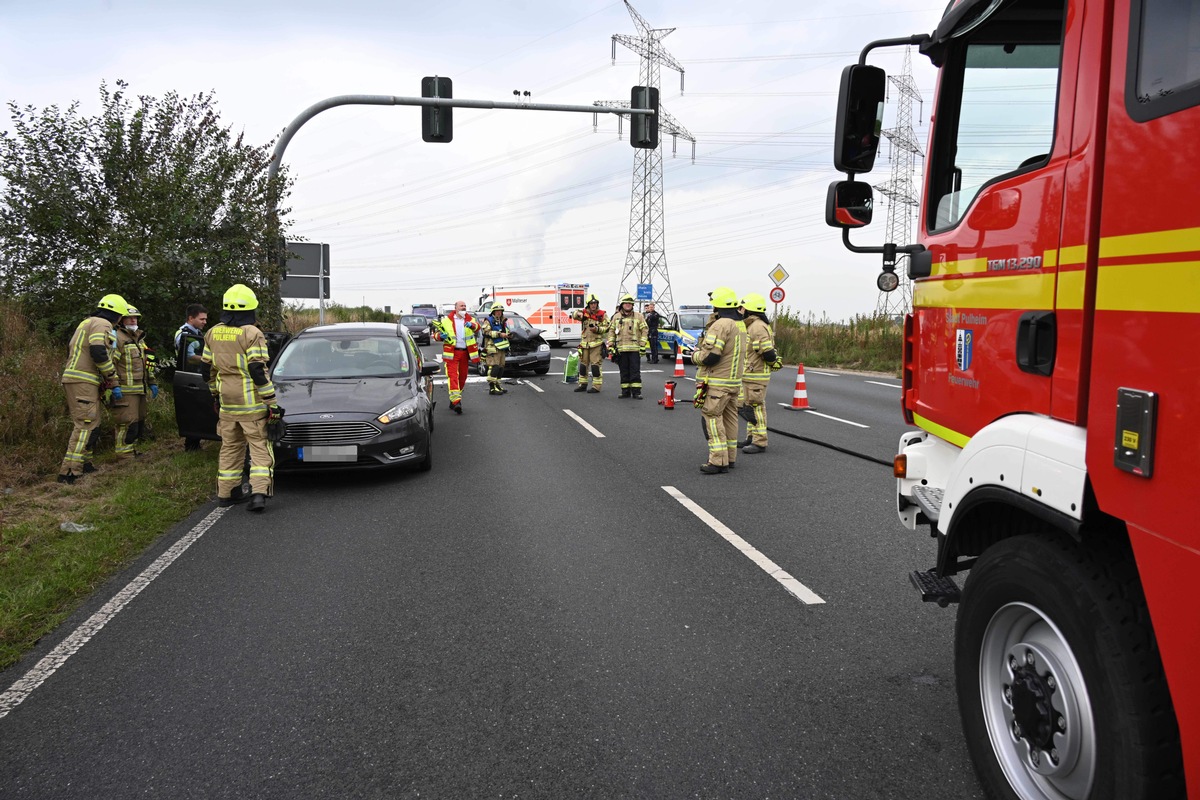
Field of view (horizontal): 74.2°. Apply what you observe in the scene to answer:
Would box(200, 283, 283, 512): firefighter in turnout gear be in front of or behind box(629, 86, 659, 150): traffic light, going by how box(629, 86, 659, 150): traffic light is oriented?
behind

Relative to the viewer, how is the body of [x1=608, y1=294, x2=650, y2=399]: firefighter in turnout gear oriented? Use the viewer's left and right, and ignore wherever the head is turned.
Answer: facing the viewer

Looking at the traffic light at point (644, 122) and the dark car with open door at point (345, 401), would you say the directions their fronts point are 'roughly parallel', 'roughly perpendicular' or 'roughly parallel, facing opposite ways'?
roughly parallel, facing opposite ways

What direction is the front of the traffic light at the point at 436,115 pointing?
away from the camera

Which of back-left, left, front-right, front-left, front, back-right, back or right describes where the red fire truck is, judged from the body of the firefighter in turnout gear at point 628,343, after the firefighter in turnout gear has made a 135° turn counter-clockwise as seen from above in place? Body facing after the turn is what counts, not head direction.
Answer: back-right

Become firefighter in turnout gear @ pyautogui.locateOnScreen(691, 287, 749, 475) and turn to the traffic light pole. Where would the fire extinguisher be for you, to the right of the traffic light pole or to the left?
right

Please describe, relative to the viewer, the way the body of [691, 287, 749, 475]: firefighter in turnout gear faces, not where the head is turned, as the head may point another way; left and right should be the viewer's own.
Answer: facing away from the viewer and to the left of the viewer

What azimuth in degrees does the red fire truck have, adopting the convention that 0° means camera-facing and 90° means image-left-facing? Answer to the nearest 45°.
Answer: approximately 135°

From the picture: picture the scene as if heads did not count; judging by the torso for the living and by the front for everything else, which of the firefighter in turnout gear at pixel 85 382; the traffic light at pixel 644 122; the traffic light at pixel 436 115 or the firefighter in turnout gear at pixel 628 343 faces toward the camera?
the firefighter in turnout gear at pixel 628 343

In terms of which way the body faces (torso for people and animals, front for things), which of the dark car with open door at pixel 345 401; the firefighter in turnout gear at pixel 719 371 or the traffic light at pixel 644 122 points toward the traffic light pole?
the firefighter in turnout gear

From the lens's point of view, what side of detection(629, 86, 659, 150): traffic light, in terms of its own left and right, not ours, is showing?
back

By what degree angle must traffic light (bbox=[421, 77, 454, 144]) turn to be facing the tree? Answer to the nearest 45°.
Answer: approximately 90° to its left

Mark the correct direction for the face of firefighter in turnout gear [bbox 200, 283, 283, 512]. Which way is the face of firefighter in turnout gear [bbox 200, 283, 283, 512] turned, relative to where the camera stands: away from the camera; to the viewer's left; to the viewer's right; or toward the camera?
away from the camera

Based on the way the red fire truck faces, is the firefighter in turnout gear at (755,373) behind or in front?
in front

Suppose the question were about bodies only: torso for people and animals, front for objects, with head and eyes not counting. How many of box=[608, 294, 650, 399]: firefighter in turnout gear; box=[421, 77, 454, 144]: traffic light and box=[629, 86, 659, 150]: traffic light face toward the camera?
1

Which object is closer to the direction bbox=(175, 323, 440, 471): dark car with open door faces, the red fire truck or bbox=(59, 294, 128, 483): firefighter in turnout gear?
the red fire truck
